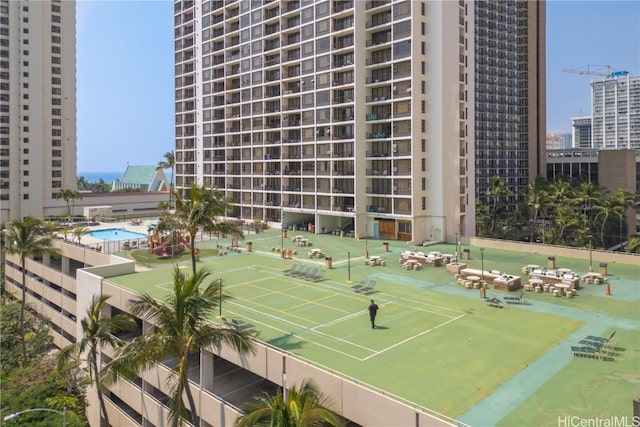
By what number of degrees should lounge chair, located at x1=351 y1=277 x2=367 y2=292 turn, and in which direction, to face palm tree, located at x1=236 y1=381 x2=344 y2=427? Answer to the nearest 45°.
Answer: approximately 45° to its left

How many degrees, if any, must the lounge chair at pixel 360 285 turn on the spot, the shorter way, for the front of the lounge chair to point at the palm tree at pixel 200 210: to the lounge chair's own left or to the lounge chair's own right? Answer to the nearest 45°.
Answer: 0° — it already faces it

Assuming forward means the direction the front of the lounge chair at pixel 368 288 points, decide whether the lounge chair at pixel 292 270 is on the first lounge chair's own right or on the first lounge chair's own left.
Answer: on the first lounge chair's own right
